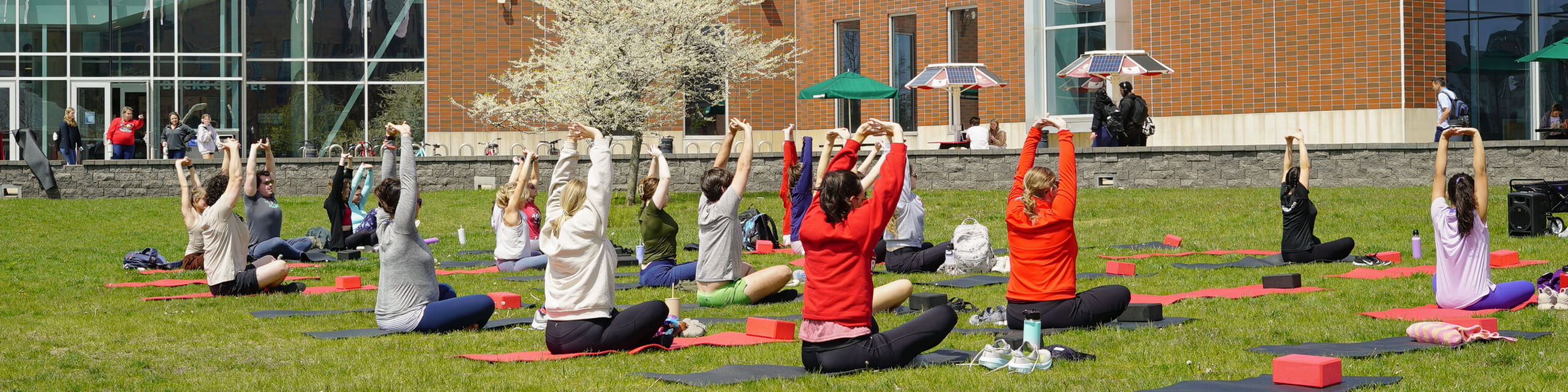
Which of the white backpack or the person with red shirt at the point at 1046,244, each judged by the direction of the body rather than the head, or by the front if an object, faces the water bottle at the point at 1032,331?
the white backpack

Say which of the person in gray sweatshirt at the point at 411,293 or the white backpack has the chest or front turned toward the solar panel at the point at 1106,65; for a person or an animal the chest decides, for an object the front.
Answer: the person in gray sweatshirt

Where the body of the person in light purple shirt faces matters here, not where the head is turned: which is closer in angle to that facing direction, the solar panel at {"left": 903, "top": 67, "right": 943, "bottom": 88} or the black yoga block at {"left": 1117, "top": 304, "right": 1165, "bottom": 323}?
the solar panel

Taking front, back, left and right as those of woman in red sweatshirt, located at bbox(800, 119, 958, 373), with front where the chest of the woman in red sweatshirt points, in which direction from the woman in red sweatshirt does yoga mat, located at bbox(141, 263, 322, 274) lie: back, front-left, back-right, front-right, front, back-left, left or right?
left

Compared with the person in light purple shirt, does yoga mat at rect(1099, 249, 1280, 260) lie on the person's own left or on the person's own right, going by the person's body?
on the person's own left

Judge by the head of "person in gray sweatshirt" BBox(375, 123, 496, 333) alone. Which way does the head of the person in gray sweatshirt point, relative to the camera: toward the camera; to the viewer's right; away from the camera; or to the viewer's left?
away from the camera

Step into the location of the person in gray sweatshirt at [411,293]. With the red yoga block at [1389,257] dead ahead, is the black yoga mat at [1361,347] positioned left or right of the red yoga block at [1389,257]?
right

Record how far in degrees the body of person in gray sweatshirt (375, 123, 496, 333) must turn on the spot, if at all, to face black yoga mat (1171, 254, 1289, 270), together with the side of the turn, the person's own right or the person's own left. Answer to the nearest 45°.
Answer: approximately 45° to the person's own right

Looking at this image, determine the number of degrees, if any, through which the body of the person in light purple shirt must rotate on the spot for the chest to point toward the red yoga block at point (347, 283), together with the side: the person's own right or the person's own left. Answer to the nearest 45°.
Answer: approximately 135° to the person's own left

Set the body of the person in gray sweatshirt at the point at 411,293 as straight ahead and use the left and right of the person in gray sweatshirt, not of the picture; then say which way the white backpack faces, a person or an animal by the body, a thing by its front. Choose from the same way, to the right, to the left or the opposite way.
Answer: the opposite way

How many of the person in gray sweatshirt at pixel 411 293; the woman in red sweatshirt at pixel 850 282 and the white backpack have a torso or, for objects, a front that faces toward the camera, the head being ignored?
1

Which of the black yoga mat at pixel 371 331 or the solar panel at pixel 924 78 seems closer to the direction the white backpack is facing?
the black yoga mat

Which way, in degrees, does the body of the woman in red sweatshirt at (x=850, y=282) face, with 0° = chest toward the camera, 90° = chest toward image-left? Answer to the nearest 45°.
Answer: approximately 225°
